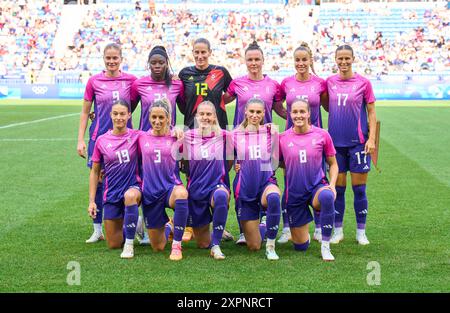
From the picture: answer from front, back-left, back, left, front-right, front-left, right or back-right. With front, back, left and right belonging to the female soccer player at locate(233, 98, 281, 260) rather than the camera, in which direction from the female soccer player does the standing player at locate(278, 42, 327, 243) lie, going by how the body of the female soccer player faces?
back-left

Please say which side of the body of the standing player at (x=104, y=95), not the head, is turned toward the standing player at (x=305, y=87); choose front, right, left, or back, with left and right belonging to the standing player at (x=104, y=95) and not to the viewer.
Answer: left

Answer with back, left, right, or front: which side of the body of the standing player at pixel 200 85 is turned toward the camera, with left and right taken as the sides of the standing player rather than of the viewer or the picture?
front

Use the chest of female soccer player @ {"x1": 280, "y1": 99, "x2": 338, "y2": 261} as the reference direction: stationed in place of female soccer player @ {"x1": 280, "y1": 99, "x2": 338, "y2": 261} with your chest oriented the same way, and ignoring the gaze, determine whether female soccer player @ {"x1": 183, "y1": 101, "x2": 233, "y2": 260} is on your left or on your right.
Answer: on your right

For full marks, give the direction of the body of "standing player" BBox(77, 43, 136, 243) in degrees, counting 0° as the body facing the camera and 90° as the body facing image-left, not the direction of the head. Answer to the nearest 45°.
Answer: approximately 0°

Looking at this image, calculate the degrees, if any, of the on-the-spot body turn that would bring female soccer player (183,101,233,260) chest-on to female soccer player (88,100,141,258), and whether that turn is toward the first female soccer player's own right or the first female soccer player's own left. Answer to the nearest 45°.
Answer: approximately 90° to the first female soccer player's own right

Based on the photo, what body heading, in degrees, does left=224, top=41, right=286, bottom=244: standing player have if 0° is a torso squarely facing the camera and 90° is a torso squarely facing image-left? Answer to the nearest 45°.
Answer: approximately 0°

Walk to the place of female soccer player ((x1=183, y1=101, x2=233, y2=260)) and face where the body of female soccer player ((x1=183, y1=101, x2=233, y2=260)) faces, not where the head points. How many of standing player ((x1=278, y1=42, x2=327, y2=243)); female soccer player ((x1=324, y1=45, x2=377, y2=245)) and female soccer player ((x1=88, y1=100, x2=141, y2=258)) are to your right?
1

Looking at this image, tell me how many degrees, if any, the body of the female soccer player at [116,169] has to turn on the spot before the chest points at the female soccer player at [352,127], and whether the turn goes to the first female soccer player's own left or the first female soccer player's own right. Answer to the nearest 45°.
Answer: approximately 90° to the first female soccer player's own left
